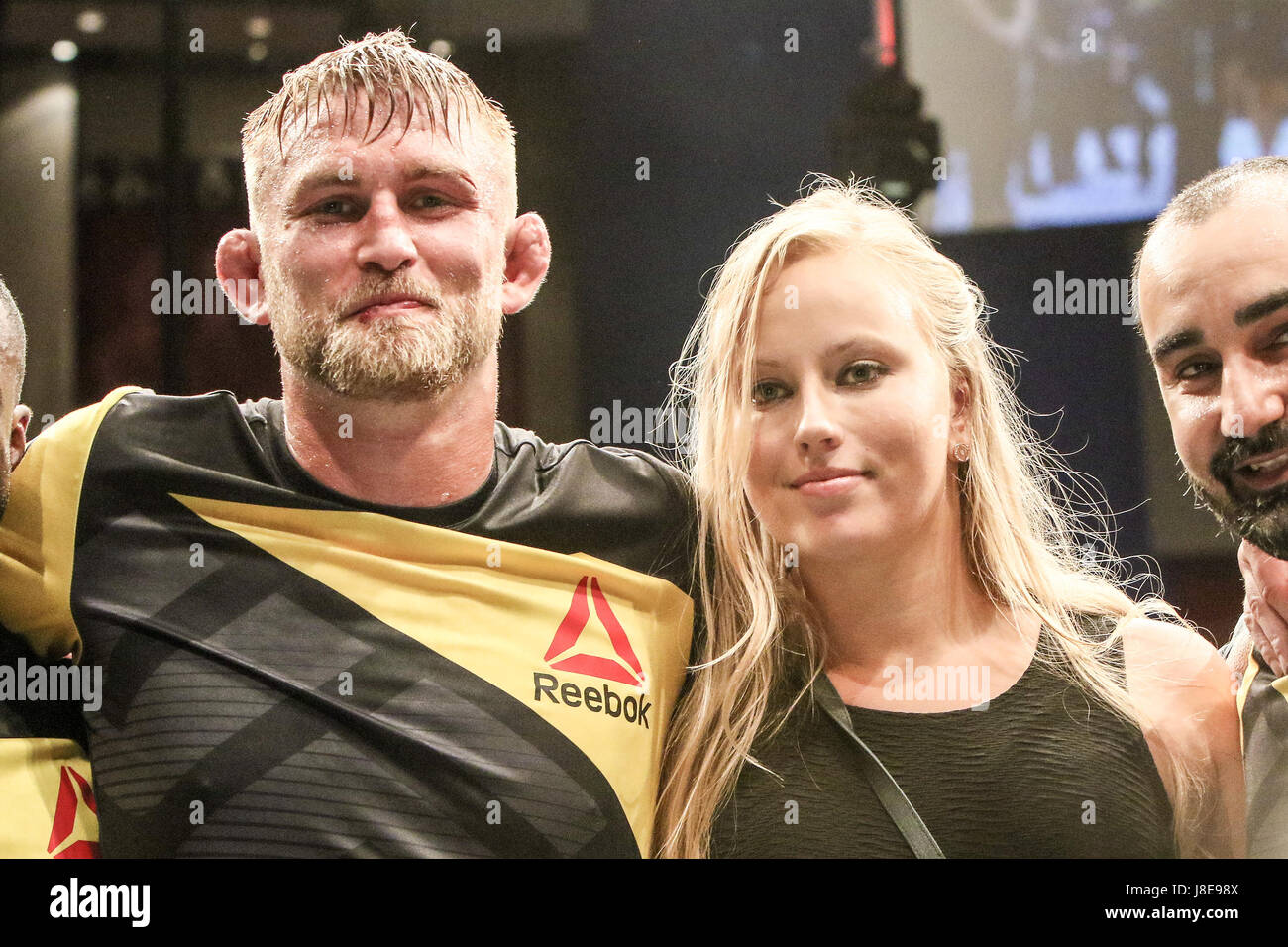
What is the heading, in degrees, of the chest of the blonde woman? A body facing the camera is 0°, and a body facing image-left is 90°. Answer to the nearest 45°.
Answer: approximately 0°

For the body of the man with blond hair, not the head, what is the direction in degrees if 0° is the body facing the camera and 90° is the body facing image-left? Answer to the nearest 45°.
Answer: approximately 0°
